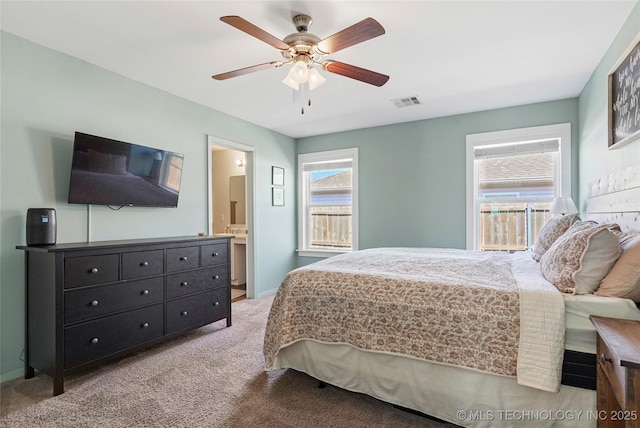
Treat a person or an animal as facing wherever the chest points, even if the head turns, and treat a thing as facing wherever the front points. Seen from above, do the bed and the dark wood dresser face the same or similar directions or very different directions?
very different directions

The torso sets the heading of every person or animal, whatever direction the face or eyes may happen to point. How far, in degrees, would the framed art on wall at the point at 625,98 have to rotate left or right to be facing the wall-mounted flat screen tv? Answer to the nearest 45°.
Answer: approximately 45° to its left

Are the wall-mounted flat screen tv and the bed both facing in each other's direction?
yes

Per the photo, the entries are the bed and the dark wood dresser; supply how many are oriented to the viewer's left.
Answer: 1

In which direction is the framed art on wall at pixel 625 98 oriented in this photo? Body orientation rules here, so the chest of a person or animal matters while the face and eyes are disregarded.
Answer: to the viewer's left

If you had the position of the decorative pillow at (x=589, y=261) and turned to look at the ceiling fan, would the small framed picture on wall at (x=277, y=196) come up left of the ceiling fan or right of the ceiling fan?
right

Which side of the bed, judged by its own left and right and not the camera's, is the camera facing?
left
